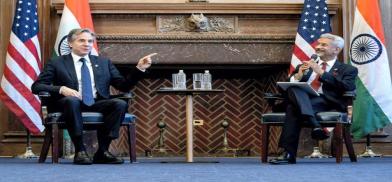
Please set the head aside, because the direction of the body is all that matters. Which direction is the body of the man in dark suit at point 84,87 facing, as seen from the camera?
toward the camera

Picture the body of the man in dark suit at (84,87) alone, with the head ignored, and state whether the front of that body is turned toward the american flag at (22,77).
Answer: no

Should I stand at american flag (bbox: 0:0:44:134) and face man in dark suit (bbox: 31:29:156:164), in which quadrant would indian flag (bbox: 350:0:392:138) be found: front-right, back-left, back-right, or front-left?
front-left

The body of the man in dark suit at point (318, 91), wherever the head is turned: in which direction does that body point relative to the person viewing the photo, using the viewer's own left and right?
facing the viewer and to the left of the viewer

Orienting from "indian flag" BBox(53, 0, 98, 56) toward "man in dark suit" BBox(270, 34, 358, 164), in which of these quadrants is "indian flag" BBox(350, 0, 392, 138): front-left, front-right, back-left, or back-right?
front-left

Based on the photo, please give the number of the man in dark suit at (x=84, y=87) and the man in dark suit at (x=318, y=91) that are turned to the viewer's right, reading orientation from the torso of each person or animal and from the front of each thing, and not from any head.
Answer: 0

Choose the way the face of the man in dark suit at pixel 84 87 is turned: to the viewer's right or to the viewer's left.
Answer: to the viewer's right

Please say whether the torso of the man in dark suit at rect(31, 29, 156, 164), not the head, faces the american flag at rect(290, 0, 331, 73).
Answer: no

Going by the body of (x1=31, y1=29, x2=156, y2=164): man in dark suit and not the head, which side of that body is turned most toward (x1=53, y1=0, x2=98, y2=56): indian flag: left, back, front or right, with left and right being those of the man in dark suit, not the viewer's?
back

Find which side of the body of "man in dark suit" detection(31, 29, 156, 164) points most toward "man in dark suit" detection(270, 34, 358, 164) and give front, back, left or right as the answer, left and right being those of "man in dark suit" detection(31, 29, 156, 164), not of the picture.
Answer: left

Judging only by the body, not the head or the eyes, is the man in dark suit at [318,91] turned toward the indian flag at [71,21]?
no

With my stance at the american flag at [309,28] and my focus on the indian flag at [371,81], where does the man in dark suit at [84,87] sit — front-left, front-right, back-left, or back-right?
back-right

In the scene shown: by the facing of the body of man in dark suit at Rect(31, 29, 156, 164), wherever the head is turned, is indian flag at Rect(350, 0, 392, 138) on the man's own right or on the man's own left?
on the man's own left
